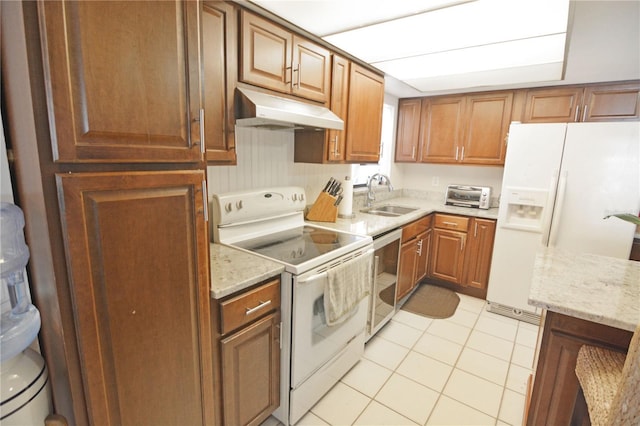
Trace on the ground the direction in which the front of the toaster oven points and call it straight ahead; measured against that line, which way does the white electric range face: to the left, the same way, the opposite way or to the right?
to the left

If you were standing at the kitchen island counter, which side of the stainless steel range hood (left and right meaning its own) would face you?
front

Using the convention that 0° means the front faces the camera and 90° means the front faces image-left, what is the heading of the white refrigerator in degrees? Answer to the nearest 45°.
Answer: approximately 0°

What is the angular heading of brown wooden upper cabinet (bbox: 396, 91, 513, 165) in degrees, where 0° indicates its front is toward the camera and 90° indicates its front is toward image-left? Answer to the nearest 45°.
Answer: approximately 0°

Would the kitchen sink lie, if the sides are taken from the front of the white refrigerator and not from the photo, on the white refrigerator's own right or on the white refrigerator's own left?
on the white refrigerator's own right

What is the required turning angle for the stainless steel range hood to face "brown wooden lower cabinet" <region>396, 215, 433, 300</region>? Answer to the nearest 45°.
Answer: approximately 90° to its left

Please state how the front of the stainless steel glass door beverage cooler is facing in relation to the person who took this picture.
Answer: facing to the right of the viewer

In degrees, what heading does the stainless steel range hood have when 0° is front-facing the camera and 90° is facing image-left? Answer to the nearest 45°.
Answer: approximately 315°

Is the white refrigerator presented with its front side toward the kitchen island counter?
yes

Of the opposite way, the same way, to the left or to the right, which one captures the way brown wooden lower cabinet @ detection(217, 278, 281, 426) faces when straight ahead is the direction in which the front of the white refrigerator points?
to the left
